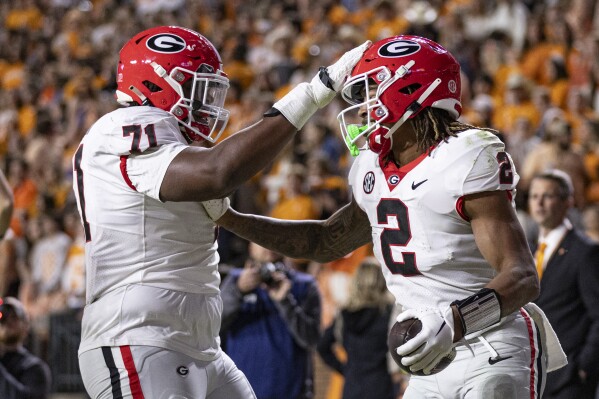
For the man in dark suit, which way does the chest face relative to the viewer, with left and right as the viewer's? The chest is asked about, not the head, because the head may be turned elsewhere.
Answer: facing the viewer and to the left of the viewer

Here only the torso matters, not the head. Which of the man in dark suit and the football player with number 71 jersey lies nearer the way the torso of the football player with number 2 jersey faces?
the football player with number 71 jersey

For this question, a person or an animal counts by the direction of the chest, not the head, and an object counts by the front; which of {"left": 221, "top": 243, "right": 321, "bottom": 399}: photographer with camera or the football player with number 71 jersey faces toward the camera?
the photographer with camera

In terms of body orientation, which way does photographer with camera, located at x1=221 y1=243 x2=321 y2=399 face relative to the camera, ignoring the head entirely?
toward the camera

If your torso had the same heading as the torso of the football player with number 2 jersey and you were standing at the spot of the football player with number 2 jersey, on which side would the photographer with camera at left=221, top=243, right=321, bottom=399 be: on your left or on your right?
on your right

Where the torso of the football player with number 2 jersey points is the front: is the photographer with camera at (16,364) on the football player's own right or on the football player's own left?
on the football player's own right

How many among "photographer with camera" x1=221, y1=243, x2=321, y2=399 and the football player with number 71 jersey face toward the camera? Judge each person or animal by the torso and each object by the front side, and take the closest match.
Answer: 1

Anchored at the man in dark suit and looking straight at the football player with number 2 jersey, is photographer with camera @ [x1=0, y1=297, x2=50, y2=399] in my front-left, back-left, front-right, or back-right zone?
front-right

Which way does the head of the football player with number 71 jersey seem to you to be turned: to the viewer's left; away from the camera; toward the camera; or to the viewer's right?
to the viewer's right

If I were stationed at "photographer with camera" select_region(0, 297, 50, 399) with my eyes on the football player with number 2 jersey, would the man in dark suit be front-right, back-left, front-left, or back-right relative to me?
front-left

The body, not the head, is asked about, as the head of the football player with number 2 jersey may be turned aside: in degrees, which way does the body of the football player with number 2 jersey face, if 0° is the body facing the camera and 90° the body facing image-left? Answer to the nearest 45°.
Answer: approximately 45°

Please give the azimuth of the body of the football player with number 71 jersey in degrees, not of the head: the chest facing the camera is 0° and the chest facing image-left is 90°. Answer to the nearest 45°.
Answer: approximately 270°

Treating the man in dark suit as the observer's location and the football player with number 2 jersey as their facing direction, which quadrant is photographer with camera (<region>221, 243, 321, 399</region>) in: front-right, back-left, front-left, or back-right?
front-right

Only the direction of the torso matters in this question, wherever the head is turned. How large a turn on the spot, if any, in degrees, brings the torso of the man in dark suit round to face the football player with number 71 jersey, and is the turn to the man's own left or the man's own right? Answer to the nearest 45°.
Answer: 0° — they already face them

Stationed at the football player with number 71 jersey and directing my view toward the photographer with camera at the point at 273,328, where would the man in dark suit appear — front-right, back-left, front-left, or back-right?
front-right

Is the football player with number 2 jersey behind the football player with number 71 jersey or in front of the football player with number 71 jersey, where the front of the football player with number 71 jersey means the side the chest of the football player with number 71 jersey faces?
in front

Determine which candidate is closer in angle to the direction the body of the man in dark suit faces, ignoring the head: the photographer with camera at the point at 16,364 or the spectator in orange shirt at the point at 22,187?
the photographer with camera
